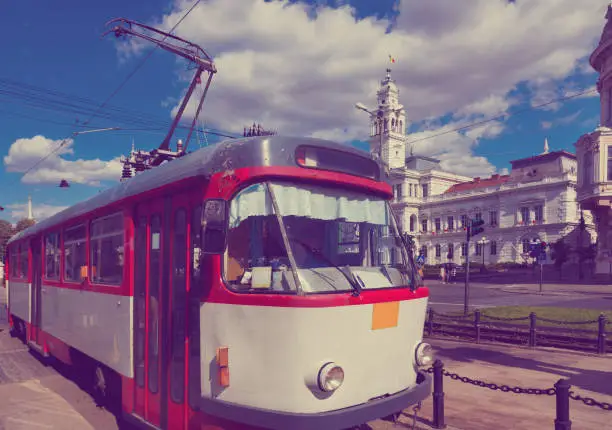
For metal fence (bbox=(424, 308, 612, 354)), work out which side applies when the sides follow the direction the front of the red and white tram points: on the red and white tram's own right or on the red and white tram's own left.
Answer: on the red and white tram's own left

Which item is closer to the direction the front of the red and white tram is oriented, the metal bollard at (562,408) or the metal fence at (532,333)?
the metal bollard

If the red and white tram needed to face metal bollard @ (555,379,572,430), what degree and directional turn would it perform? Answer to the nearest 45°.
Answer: approximately 45° to its left

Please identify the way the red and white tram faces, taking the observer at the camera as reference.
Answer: facing the viewer and to the right of the viewer

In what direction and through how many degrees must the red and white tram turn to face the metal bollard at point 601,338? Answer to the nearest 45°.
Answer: approximately 90° to its left

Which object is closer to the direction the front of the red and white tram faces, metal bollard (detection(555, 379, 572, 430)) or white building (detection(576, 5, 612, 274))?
the metal bollard
